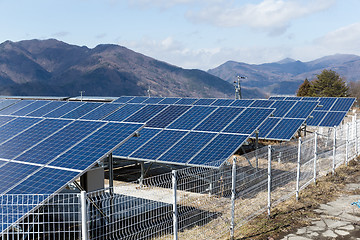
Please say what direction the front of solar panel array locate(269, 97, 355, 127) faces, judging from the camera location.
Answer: facing the viewer

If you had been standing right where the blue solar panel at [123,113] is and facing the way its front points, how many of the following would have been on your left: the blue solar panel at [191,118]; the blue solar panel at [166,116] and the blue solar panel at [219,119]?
3

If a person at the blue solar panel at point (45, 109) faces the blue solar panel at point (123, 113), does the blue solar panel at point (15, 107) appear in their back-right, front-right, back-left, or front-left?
back-left

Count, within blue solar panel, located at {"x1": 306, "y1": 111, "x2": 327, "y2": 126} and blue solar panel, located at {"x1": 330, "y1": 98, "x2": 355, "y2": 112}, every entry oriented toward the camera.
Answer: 2

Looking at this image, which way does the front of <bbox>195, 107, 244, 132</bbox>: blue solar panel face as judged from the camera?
facing the viewer and to the left of the viewer

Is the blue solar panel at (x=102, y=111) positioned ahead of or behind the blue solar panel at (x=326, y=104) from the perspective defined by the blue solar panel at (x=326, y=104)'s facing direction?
ahead

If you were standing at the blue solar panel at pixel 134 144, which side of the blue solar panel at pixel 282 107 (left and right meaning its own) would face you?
front

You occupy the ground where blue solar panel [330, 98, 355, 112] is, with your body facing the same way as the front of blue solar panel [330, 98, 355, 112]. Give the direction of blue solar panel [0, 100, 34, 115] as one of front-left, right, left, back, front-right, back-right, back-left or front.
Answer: front-right
